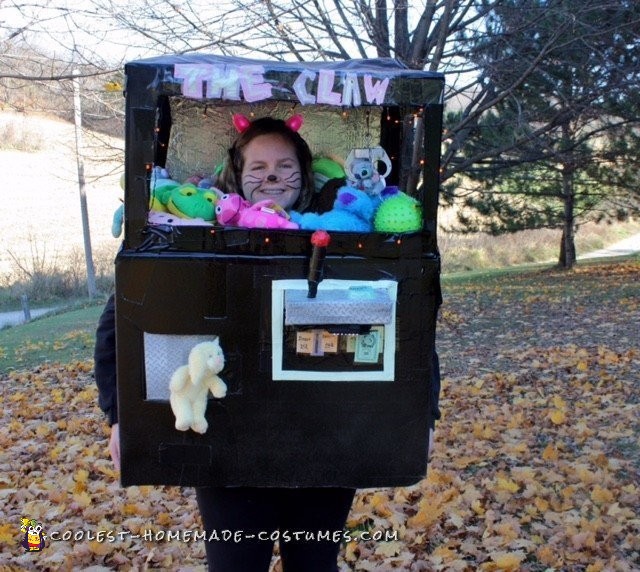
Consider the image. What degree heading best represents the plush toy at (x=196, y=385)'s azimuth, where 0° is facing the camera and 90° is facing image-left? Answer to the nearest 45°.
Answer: approximately 315°

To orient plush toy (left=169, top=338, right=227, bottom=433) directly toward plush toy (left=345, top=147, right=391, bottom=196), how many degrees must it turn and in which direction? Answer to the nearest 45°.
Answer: approximately 90° to its left

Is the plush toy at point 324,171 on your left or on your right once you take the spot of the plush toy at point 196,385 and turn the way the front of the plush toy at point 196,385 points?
on your left

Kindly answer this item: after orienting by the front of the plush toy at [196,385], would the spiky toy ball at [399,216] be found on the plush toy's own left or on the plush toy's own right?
on the plush toy's own left
